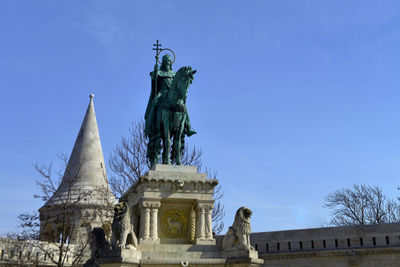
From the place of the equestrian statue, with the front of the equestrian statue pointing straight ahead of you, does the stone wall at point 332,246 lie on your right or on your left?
on your left

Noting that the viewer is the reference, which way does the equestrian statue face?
facing the viewer and to the right of the viewer
